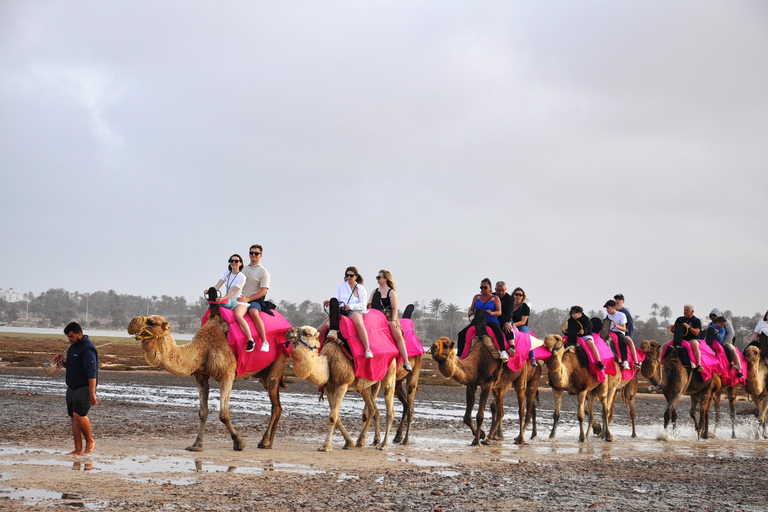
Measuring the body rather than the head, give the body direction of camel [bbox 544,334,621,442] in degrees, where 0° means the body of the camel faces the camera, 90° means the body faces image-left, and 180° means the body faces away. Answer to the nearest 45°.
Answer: approximately 45°

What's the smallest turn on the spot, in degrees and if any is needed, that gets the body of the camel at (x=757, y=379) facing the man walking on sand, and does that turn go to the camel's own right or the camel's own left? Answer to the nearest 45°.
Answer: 0° — it already faces them

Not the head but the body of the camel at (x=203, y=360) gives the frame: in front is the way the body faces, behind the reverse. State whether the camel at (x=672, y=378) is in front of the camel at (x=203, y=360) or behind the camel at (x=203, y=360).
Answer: behind

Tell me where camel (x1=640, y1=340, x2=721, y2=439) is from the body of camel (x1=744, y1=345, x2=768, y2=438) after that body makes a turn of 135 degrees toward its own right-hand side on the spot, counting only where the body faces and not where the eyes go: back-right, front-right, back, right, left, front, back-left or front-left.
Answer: back-left

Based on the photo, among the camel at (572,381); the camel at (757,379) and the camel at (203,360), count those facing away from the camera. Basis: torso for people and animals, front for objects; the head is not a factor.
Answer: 0

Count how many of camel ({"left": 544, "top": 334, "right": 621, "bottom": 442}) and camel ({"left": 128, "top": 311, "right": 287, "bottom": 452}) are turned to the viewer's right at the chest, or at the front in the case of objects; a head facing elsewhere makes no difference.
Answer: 0

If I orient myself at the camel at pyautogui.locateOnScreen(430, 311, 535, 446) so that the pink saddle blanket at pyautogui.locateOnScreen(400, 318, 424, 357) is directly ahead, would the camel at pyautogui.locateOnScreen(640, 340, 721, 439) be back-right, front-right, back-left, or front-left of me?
back-right

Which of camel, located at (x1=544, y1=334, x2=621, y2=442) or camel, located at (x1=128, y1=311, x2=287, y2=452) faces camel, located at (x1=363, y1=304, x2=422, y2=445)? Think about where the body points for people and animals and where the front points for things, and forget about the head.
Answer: camel, located at (x1=544, y1=334, x2=621, y2=442)

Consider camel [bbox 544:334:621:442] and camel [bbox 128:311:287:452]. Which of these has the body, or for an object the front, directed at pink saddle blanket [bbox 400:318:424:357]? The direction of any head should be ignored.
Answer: camel [bbox 544:334:621:442]

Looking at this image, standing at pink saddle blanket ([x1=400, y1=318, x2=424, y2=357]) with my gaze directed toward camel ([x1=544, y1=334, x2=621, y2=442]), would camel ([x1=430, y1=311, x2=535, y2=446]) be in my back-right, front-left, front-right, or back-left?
front-right

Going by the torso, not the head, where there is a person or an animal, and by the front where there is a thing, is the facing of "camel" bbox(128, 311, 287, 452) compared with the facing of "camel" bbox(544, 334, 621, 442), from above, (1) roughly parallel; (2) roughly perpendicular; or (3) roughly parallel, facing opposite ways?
roughly parallel

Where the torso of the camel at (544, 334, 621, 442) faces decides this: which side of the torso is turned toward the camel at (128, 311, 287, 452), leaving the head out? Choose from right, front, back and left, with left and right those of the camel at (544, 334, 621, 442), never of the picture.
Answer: front

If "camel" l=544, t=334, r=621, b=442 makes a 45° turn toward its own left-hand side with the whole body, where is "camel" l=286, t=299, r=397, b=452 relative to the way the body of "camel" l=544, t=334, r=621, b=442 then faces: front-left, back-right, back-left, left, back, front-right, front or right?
front-right

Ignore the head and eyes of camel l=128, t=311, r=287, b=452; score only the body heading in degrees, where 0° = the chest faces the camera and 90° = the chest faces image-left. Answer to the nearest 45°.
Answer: approximately 90°

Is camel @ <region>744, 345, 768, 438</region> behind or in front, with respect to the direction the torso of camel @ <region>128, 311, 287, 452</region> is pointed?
behind

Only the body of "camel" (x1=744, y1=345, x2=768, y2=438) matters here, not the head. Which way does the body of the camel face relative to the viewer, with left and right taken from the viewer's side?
facing the viewer and to the left of the viewer

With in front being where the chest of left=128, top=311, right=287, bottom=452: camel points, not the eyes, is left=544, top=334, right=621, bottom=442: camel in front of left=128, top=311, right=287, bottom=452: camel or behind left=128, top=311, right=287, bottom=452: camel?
behind
